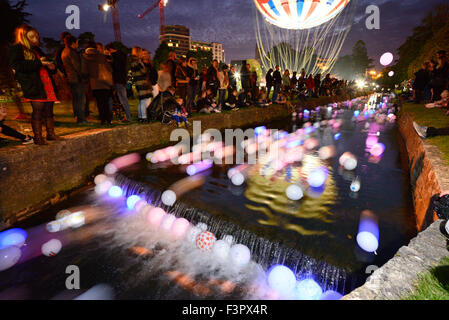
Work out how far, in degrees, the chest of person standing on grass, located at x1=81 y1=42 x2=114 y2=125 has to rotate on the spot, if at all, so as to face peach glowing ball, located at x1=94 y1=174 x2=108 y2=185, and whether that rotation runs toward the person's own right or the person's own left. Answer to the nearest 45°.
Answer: approximately 135° to the person's own right

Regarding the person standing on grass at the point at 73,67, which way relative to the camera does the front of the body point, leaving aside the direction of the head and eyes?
to the viewer's right

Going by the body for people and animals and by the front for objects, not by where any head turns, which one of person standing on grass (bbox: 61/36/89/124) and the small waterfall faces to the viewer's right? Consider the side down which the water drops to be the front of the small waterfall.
the person standing on grass

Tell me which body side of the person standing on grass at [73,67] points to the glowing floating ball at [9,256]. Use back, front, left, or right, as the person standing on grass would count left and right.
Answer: right

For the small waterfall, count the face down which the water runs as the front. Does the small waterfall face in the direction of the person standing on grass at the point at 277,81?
no

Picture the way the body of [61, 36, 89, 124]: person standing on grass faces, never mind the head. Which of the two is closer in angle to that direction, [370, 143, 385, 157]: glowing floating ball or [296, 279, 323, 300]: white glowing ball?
the glowing floating ball

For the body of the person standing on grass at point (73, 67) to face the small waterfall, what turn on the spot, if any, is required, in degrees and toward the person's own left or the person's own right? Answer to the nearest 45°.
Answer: approximately 90° to the person's own right

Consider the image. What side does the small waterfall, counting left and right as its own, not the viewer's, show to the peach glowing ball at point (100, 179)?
right

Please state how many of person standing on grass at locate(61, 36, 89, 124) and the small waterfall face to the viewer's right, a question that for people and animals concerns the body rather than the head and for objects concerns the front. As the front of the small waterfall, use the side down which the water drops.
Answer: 1

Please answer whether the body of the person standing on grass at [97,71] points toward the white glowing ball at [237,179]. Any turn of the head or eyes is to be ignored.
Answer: no

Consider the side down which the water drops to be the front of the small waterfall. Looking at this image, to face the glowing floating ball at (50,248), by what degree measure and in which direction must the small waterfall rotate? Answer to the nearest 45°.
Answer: approximately 45° to its right
